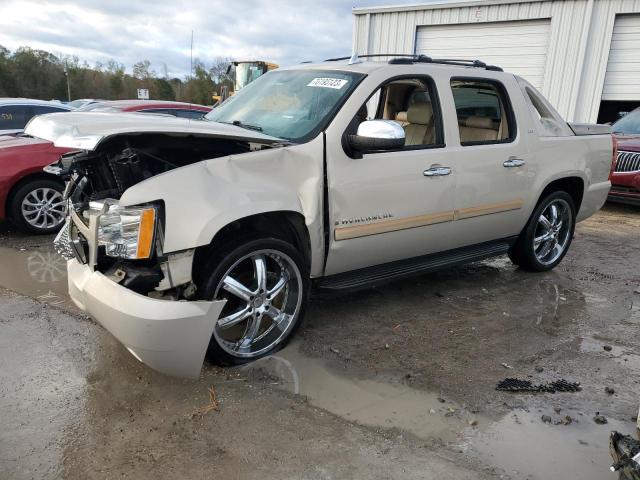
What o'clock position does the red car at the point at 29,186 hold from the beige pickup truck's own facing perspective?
The red car is roughly at 3 o'clock from the beige pickup truck.

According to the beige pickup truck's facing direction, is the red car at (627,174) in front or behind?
behind

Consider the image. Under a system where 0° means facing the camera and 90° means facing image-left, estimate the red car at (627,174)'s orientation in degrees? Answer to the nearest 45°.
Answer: approximately 45°

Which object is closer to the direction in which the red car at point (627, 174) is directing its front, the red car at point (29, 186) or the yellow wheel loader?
the red car

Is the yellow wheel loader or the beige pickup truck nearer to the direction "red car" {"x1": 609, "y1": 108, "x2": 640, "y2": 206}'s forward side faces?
the beige pickup truck

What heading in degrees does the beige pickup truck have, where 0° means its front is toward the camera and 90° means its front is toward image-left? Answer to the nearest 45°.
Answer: approximately 45°

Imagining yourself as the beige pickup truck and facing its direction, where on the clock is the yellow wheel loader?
The yellow wheel loader is roughly at 4 o'clock from the beige pickup truck.

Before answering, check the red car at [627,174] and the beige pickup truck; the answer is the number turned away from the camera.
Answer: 0

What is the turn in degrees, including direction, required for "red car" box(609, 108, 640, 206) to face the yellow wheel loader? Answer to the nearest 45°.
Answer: approximately 90° to its right

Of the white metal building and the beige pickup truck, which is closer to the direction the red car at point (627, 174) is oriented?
the beige pickup truck
